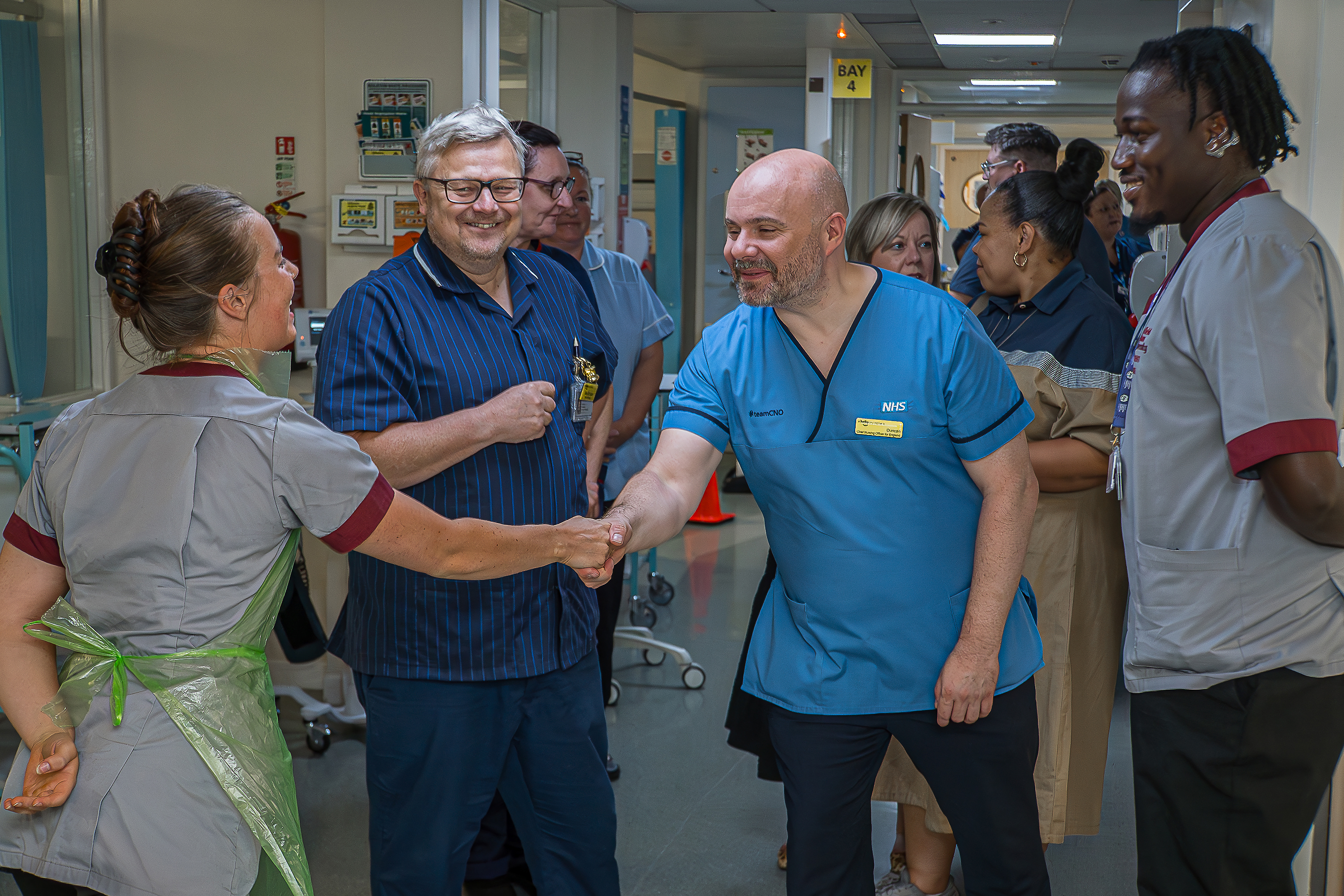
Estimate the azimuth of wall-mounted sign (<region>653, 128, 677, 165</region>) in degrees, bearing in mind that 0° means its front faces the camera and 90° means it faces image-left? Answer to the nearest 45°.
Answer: approximately 0°

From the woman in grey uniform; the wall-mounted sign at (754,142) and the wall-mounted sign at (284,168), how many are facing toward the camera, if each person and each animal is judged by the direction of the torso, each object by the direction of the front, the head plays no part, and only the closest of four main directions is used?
2

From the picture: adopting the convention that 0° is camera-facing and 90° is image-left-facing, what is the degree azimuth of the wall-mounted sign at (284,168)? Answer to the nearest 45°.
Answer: approximately 0°

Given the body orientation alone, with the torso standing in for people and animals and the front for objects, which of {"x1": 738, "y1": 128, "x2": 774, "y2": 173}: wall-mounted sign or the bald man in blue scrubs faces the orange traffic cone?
the wall-mounted sign

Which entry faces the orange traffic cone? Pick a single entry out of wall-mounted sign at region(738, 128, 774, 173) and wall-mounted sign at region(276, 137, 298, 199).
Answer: wall-mounted sign at region(738, 128, 774, 173)

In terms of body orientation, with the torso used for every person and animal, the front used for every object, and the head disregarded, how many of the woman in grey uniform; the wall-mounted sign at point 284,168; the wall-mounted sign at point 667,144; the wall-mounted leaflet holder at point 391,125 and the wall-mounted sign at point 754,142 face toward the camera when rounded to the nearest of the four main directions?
4

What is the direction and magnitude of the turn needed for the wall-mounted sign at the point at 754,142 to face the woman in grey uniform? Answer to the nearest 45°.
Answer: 0° — it already faces them
